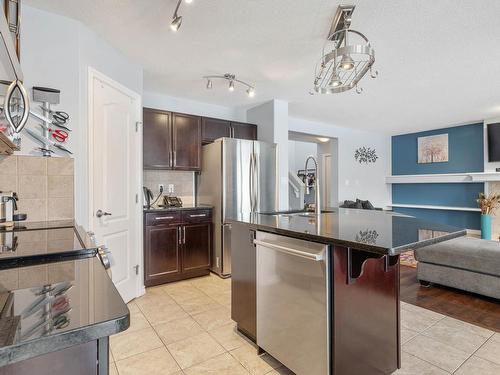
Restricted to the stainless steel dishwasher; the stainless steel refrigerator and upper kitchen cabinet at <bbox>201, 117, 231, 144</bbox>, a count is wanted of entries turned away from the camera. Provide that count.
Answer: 0

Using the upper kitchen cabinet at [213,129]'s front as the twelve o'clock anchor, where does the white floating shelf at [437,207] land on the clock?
The white floating shelf is roughly at 10 o'clock from the upper kitchen cabinet.

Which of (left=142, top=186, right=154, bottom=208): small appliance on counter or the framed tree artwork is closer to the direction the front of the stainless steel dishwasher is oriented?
the small appliance on counter

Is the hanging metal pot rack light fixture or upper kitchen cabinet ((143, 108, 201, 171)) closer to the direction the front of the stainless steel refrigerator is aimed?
the hanging metal pot rack light fixture

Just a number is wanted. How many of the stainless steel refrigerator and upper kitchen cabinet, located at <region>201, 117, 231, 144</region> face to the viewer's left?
0

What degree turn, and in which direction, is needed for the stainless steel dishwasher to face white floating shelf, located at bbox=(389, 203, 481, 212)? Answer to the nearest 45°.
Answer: approximately 180°

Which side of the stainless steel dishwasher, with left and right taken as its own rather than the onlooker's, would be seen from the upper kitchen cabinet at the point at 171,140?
right

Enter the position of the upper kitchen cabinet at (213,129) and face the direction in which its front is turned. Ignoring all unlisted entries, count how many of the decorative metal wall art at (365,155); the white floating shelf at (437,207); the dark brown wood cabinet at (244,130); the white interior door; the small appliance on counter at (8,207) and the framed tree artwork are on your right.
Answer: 2

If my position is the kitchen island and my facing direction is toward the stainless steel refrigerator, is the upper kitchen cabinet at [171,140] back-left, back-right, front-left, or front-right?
front-left

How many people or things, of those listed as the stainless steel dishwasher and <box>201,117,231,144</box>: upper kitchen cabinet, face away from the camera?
0

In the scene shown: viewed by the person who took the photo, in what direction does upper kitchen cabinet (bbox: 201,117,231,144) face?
facing the viewer and to the right of the viewer

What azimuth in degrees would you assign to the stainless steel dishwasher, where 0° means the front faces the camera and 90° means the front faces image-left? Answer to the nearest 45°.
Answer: approximately 45°

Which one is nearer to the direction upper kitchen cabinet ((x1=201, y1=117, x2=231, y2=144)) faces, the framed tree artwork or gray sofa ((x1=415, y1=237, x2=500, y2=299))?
the gray sofa

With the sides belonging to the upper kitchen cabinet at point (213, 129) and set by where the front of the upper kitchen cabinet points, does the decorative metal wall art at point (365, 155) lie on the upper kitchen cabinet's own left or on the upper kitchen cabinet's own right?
on the upper kitchen cabinet's own left

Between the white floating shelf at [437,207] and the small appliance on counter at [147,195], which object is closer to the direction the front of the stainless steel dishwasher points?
the small appliance on counter

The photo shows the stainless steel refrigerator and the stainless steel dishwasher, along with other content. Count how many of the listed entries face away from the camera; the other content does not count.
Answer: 0
